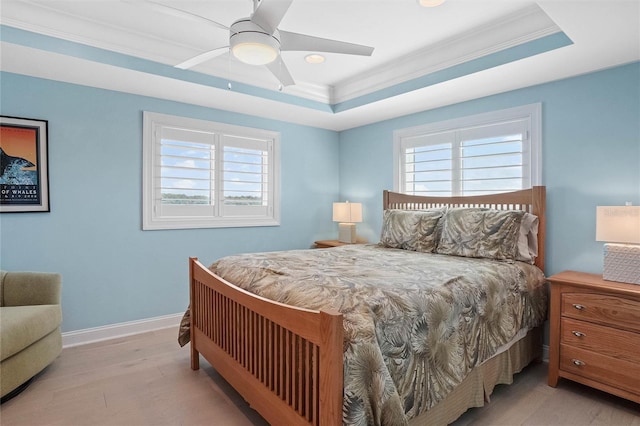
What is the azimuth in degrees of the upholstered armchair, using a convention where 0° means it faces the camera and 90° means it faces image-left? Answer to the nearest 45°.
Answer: approximately 315°

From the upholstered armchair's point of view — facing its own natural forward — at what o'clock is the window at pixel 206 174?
The window is roughly at 10 o'clock from the upholstered armchair.

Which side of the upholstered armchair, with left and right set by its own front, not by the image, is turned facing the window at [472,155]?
front

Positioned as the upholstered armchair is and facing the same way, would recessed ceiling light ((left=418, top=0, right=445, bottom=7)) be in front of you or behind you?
in front

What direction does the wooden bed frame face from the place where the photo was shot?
facing the viewer and to the left of the viewer

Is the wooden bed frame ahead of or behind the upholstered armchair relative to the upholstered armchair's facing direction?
ahead

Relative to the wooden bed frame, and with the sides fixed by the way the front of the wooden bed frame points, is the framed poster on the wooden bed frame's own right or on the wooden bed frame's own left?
on the wooden bed frame's own right

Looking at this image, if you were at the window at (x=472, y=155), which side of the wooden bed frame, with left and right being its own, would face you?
back

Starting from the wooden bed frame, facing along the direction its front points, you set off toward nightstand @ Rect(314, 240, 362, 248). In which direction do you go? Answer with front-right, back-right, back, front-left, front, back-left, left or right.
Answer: back-right

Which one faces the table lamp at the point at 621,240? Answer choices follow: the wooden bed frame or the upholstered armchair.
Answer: the upholstered armchair

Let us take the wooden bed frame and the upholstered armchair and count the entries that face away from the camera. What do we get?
0

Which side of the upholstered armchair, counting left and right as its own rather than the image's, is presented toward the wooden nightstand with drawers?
front
